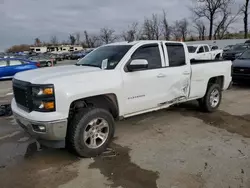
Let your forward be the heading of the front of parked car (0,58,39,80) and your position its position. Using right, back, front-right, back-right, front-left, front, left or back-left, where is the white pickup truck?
left

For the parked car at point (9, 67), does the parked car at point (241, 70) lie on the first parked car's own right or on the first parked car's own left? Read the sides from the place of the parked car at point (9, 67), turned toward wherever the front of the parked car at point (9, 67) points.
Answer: on the first parked car's own left

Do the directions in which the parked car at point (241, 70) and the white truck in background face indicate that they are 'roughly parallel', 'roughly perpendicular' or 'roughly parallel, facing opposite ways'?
roughly parallel

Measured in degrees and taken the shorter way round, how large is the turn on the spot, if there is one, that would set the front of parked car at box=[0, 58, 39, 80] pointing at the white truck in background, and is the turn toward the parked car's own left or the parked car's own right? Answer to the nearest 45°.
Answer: approximately 180°

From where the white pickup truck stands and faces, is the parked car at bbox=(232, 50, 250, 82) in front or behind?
behind

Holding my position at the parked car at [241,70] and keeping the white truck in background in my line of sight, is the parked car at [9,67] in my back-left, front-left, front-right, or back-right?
front-left

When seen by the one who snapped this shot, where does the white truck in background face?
facing the viewer and to the left of the viewer

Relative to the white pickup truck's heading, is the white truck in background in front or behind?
behind

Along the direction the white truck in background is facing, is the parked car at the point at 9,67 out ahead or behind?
ahead

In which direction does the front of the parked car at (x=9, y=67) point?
to the viewer's left

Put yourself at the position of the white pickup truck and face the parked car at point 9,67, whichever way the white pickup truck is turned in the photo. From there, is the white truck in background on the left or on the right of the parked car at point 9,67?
right

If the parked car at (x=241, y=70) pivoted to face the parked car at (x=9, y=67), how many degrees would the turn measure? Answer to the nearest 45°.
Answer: approximately 45° to its right

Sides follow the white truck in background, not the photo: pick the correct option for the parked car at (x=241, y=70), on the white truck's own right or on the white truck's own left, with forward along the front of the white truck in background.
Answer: on the white truck's own left

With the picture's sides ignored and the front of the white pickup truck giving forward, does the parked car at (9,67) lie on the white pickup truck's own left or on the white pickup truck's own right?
on the white pickup truck's own right
